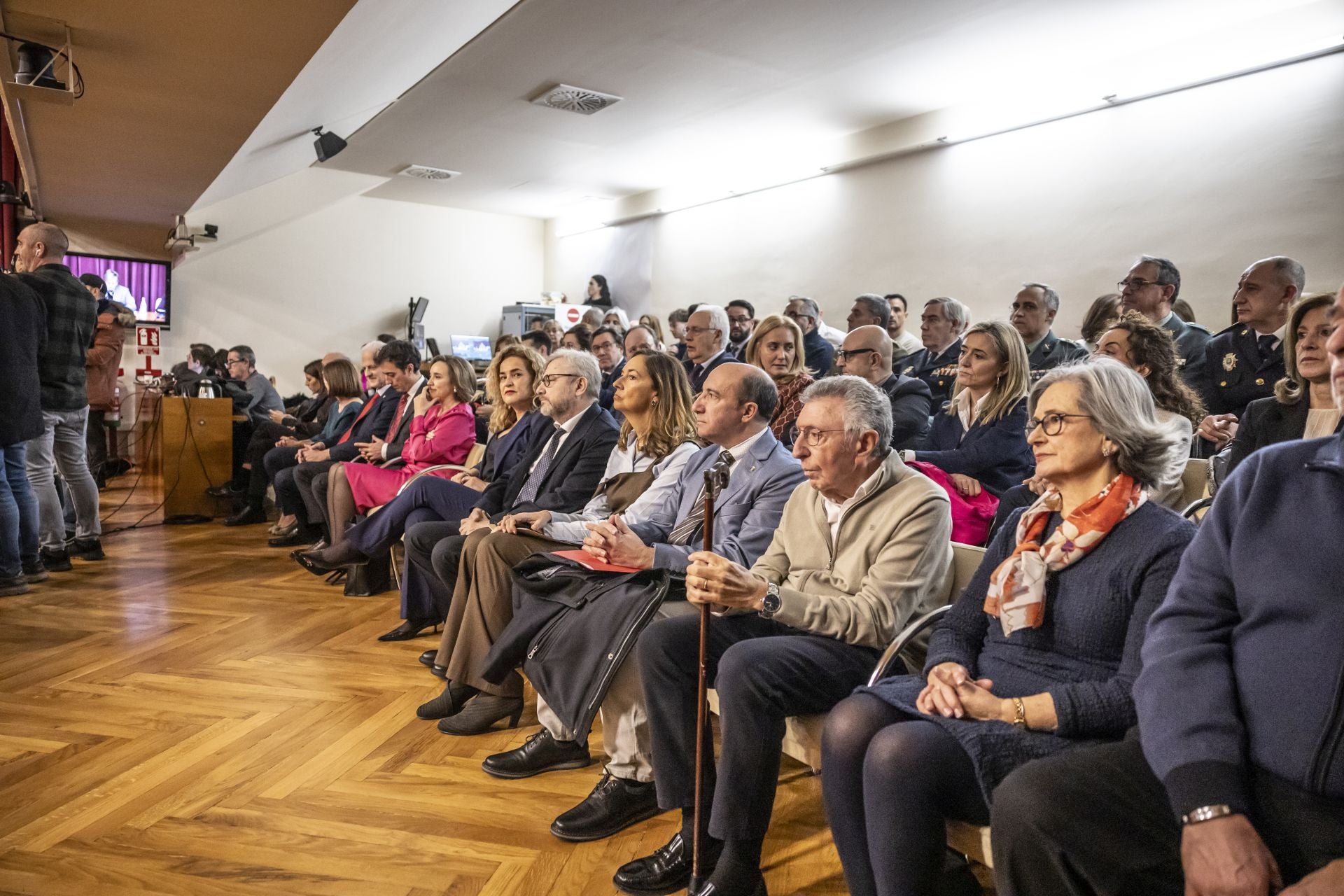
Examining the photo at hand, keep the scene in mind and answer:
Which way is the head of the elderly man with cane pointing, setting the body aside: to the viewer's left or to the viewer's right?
to the viewer's left

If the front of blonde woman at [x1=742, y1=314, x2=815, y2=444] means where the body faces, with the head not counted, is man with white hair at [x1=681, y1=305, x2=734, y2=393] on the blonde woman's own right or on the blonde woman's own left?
on the blonde woman's own right

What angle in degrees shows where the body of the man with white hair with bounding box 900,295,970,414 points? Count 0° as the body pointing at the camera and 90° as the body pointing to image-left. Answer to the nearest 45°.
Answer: approximately 45°

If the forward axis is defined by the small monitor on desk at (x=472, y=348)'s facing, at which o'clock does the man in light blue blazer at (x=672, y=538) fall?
The man in light blue blazer is roughly at 12 o'clock from the small monitor on desk.

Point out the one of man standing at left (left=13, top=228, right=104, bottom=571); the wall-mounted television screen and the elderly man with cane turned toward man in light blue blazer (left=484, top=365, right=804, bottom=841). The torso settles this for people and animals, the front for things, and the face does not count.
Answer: the wall-mounted television screen

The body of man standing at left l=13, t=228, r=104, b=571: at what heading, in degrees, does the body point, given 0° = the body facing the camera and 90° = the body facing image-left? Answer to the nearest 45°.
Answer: approximately 135°

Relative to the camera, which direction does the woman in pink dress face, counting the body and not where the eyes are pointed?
to the viewer's left

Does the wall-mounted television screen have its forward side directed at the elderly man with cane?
yes

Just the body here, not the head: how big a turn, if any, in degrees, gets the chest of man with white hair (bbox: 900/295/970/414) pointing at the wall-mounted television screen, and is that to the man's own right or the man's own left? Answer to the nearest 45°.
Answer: approximately 45° to the man's own right

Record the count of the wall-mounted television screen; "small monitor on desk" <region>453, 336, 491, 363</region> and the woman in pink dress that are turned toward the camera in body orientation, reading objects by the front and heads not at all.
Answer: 2

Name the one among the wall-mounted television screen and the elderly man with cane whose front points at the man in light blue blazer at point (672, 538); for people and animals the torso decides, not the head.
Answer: the wall-mounted television screen
